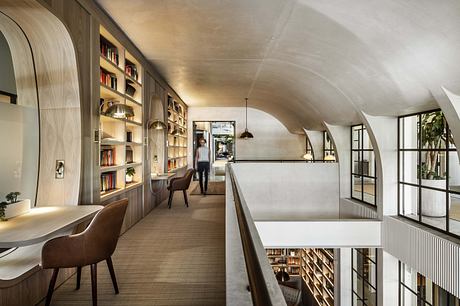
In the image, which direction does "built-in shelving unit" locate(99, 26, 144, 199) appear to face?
to the viewer's right

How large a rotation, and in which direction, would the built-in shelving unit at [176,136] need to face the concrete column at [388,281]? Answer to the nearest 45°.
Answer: approximately 45° to its right

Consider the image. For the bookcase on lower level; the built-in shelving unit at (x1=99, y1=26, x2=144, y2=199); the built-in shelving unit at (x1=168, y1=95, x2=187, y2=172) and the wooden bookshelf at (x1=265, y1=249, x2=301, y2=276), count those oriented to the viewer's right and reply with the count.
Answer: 2

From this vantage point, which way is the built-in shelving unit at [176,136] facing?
to the viewer's right
